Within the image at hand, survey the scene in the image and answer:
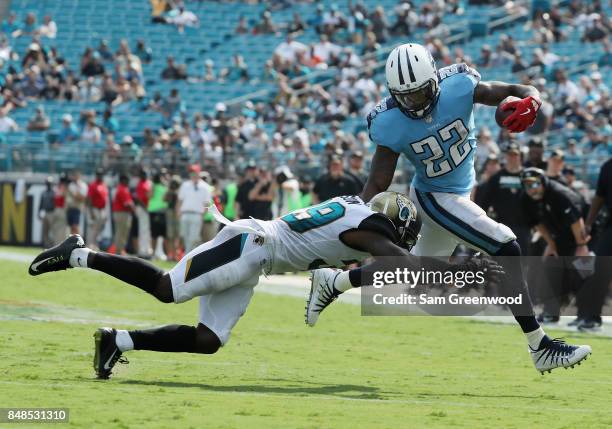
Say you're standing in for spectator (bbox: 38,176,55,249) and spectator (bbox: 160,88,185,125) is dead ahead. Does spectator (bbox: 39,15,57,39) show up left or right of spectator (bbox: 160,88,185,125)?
left

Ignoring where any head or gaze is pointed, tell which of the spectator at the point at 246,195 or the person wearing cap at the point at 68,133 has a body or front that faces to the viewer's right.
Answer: the spectator

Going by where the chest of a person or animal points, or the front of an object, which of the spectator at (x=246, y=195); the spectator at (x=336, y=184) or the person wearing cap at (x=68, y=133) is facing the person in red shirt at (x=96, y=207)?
the person wearing cap

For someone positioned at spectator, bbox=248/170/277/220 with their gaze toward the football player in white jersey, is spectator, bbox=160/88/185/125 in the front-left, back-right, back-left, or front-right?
back-right

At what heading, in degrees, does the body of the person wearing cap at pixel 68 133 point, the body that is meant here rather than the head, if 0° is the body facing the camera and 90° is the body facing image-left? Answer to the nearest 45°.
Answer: approximately 0°

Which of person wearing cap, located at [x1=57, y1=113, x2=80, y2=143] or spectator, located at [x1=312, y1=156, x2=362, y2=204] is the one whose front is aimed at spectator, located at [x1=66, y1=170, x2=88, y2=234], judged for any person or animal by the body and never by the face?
the person wearing cap

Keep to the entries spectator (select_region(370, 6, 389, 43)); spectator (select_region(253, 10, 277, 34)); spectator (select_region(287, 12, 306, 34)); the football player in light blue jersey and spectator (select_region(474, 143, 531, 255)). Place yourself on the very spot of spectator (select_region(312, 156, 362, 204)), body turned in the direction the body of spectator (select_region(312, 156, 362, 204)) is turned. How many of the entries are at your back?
3
